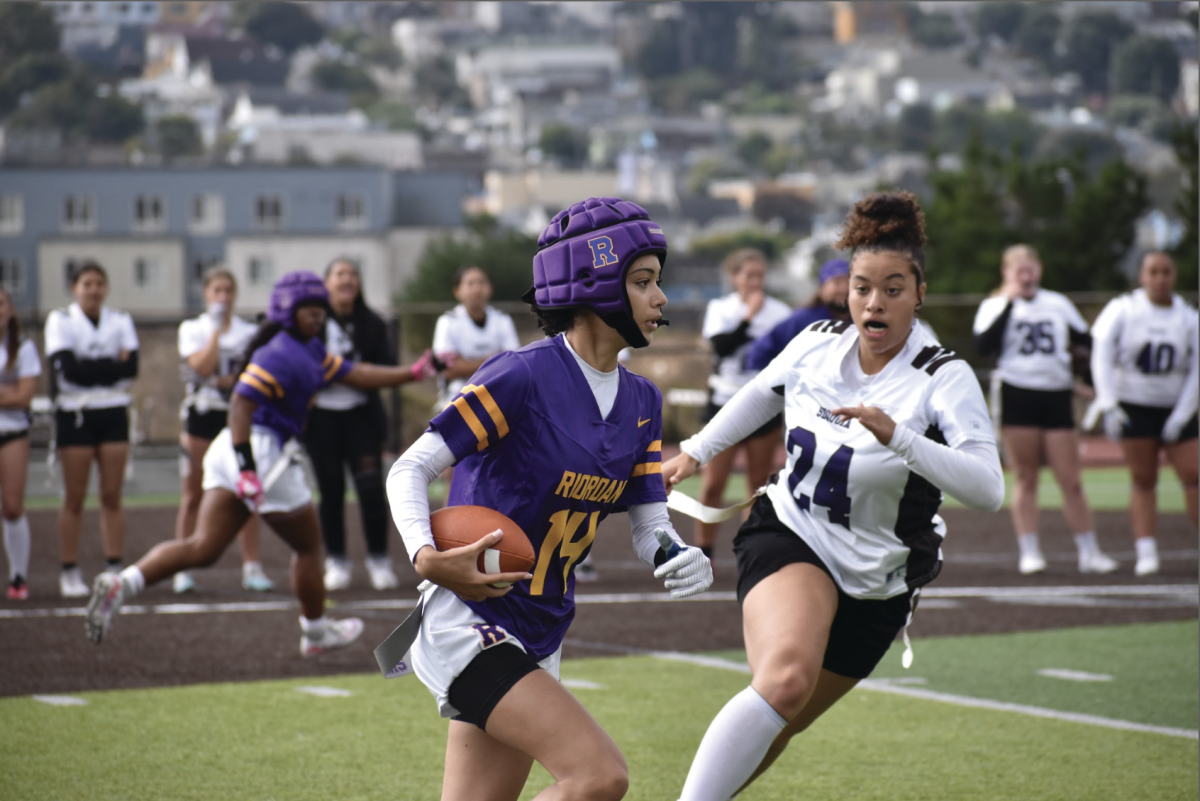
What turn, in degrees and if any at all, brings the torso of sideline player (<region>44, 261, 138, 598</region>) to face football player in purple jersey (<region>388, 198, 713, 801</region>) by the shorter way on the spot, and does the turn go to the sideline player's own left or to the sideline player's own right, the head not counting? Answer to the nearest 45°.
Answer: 0° — they already face them

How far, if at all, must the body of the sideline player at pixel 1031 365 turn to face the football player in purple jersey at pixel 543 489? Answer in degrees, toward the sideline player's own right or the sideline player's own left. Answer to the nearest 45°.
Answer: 0° — they already face them

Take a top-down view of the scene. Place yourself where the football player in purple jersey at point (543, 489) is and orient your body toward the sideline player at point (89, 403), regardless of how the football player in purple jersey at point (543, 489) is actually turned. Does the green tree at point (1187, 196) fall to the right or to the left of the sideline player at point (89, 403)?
right

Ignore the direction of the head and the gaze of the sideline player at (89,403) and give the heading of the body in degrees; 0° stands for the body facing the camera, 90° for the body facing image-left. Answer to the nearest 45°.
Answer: approximately 0°

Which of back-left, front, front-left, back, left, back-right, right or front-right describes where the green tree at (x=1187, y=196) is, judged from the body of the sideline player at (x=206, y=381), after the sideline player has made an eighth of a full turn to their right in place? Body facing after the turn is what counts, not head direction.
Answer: back

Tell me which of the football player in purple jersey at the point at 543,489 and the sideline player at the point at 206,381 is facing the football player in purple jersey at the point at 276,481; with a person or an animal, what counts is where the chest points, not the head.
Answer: the sideline player

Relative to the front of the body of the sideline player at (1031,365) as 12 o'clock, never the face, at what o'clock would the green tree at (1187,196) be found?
The green tree is roughly at 6 o'clock from the sideline player.

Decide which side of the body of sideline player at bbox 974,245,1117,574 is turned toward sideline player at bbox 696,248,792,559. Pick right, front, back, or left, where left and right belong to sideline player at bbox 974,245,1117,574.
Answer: right
